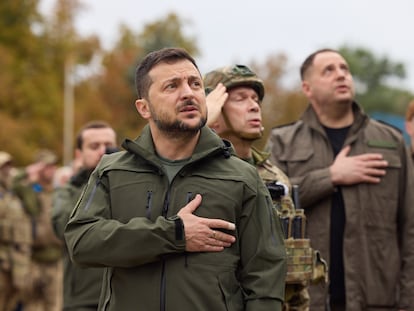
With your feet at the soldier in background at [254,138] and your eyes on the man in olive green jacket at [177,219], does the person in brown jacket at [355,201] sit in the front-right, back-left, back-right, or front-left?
back-left

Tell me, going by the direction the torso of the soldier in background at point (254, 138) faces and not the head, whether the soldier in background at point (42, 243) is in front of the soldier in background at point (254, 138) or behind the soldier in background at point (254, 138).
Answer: behind

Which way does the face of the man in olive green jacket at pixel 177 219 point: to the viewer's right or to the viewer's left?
to the viewer's right

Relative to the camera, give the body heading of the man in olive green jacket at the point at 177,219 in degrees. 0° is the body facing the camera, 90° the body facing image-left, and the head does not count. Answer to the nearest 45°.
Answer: approximately 0°

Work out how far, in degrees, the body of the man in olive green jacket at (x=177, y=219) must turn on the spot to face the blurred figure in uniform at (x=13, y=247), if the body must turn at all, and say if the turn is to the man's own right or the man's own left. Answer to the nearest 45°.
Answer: approximately 180°

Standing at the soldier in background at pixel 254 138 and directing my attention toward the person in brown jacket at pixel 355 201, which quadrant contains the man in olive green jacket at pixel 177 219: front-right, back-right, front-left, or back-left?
back-right

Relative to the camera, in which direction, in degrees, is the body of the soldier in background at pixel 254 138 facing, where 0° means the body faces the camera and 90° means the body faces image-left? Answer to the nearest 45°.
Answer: approximately 315°

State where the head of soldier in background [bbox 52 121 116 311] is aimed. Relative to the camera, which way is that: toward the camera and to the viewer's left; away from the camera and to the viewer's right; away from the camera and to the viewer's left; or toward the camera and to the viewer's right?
toward the camera and to the viewer's right

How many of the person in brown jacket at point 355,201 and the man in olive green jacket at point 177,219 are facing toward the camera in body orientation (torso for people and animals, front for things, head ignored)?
2

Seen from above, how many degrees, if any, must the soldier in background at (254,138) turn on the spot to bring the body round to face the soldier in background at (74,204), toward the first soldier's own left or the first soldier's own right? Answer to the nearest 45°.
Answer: approximately 180°

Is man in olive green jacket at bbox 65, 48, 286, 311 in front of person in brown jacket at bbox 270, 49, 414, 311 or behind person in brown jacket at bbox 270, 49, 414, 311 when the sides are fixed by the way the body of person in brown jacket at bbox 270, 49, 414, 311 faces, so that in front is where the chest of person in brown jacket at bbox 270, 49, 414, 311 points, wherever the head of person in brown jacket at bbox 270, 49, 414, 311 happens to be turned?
in front

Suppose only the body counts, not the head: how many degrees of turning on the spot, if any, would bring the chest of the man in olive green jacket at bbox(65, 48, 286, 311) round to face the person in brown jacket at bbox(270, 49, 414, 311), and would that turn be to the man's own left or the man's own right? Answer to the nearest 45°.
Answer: approximately 135° to the man's own left
